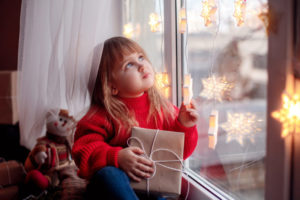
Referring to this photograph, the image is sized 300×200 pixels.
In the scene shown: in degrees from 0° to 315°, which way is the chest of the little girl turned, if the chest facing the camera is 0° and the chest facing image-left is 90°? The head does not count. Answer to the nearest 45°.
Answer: approximately 315°

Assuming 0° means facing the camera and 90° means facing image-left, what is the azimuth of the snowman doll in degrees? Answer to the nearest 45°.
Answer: approximately 315°

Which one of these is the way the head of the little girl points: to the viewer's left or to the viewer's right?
to the viewer's right
